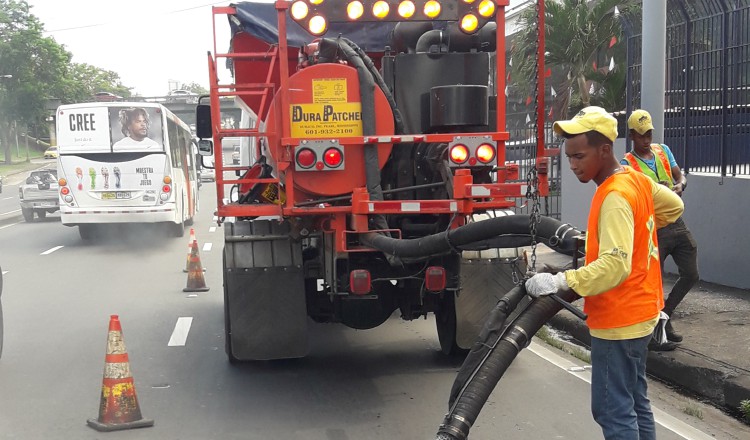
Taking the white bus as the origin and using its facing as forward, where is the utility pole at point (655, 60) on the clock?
The utility pole is roughly at 5 o'clock from the white bus.

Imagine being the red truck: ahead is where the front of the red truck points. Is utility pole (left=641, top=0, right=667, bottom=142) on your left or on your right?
on your right

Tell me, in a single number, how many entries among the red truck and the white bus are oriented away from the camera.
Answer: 2

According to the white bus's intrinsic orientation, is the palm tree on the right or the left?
on its right

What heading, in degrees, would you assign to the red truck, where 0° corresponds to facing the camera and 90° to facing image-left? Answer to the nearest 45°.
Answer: approximately 180°

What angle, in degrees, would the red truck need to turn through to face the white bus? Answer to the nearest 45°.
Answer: approximately 45° to its left

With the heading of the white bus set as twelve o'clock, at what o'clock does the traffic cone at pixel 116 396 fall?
The traffic cone is roughly at 6 o'clock from the white bus.

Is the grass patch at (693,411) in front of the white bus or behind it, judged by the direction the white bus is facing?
behind

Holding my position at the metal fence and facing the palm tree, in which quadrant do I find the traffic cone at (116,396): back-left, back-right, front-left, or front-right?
back-left

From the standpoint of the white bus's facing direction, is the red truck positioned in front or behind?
behind

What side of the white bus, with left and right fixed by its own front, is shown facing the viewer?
back
